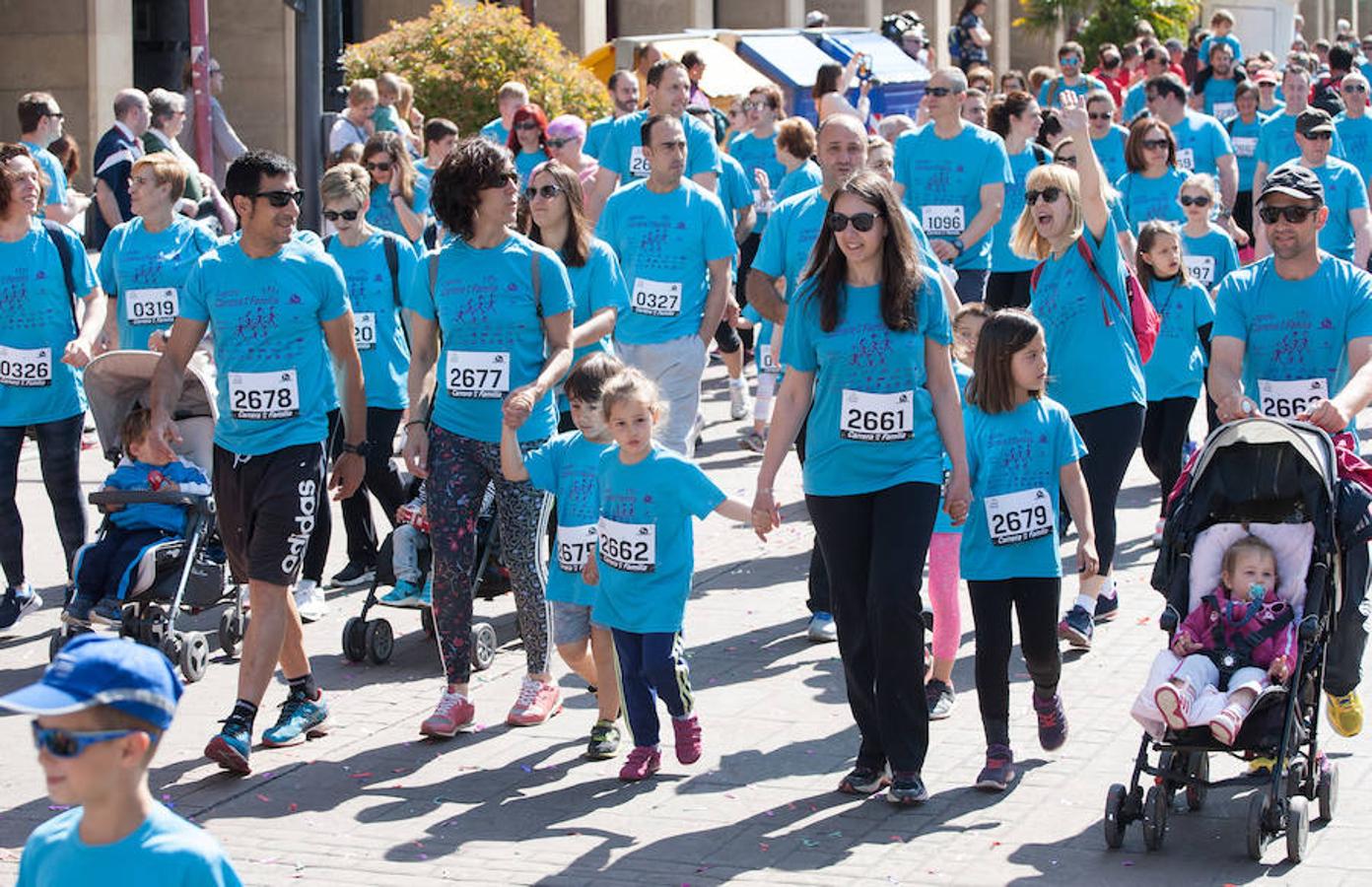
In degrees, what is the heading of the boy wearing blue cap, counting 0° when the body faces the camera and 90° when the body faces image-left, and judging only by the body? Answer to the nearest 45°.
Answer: approximately 45°

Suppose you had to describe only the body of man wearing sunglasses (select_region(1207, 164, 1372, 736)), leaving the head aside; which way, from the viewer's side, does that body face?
toward the camera

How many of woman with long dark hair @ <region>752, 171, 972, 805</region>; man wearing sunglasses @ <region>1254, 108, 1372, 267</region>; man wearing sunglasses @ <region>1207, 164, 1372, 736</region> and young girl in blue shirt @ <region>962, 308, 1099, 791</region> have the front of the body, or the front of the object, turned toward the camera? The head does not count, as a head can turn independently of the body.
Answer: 4

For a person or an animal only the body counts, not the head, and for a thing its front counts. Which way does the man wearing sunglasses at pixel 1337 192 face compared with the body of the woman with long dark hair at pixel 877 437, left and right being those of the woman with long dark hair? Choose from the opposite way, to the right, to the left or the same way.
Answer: the same way

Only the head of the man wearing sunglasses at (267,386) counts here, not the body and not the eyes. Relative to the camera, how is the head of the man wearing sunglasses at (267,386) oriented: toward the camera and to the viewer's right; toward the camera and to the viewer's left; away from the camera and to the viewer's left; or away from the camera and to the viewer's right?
toward the camera and to the viewer's right

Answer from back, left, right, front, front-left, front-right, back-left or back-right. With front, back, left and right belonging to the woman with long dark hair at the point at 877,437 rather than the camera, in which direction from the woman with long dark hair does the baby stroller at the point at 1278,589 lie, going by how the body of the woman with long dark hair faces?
left

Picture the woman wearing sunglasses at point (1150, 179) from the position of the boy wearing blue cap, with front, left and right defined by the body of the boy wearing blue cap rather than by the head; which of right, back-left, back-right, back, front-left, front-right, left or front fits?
back

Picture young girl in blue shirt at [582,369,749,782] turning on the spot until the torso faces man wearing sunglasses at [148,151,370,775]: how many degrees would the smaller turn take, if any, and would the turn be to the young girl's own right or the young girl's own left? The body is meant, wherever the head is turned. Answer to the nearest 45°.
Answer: approximately 45° to the young girl's own right

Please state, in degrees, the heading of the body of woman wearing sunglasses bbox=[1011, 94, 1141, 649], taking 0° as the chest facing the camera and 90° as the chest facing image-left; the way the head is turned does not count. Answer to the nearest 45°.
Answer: approximately 45°

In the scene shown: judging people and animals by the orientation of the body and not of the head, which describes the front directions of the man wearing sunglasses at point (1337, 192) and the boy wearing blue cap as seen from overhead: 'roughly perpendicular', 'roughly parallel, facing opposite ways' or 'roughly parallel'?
roughly parallel

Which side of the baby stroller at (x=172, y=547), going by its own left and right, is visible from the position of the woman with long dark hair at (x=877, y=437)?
left

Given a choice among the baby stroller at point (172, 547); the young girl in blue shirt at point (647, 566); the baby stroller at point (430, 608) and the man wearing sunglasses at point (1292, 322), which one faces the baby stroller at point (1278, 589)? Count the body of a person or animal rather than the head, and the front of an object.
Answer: the man wearing sunglasses

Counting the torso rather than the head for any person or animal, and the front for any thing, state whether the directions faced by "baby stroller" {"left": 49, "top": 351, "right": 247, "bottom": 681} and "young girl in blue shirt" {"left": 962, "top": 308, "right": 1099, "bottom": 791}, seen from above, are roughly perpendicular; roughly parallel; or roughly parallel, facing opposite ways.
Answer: roughly parallel

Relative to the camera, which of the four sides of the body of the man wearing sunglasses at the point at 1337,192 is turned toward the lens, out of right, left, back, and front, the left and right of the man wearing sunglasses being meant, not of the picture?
front

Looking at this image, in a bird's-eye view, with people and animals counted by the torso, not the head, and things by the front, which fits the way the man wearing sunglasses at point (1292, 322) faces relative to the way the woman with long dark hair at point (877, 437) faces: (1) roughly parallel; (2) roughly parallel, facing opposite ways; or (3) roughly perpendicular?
roughly parallel

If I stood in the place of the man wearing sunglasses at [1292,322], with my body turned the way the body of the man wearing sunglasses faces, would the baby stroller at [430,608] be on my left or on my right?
on my right

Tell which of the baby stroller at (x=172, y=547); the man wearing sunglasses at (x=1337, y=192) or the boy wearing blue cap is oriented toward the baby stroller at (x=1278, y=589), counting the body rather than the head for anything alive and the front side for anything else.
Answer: the man wearing sunglasses

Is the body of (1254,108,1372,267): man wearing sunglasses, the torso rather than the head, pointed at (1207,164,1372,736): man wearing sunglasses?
yes

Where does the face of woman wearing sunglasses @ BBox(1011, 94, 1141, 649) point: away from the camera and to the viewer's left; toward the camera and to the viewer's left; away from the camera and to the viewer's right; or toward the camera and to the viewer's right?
toward the camera and to the viewer's left

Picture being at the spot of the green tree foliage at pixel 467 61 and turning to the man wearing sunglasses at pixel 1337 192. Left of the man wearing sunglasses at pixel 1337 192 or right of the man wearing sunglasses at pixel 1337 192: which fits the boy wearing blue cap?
right
